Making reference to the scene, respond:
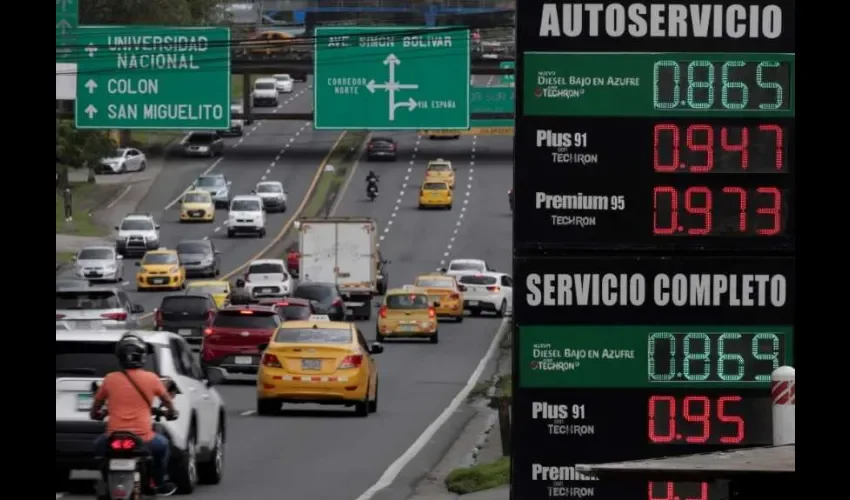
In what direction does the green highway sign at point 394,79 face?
toward the camera

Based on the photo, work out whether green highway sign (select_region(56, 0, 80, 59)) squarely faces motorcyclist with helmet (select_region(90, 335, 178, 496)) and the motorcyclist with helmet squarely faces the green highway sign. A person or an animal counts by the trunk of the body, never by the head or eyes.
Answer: yes

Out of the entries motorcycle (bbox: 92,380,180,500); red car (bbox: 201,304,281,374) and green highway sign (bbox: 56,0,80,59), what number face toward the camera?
1

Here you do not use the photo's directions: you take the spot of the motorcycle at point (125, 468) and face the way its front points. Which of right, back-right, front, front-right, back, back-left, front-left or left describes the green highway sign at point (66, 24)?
front

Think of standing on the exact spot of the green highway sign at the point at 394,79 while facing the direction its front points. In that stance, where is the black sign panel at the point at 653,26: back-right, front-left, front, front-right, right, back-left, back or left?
front

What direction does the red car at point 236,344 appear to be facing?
away from the camera

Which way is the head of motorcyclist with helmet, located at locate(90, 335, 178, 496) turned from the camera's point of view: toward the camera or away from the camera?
away from the camera

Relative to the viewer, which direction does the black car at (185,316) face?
away from the camera

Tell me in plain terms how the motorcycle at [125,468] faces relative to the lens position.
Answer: facing away from the viewer

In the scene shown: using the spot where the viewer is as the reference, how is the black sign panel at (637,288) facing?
facing the viewer

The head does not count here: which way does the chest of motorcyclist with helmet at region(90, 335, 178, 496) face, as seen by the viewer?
away from the camera

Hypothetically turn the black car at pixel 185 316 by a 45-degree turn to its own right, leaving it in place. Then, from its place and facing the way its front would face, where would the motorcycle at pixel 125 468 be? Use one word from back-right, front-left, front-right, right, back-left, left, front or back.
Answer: back-right

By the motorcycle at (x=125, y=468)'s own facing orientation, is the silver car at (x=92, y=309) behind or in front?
in front

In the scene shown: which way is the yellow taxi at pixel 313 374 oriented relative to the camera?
away from the camera

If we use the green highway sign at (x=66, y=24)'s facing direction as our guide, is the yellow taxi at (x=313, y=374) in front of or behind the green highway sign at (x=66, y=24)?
in front
